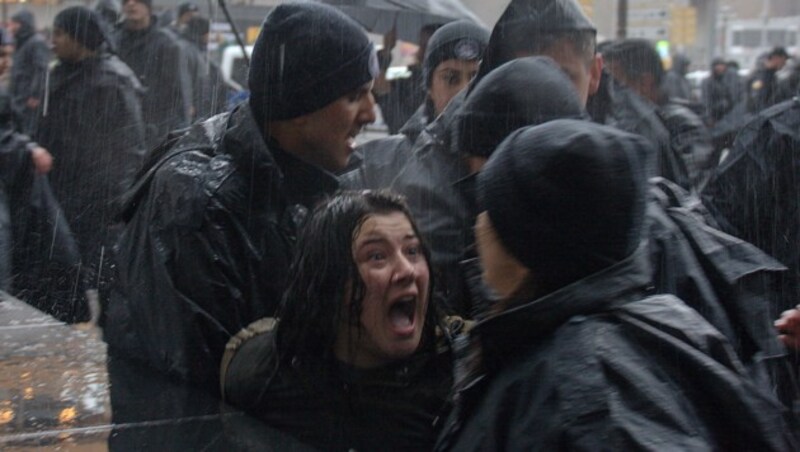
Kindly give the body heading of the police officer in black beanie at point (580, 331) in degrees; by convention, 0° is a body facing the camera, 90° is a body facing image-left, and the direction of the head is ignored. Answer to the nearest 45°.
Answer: approximately 135°

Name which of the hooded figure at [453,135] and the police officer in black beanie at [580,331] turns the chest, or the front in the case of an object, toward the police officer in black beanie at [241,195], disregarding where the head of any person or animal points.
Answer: the police officer in black beanie at [580,331]

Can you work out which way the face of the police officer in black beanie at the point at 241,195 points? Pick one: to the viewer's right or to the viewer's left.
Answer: to the viewer's right

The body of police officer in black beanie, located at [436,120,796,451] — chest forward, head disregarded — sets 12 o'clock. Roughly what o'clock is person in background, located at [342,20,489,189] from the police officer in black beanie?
The person in background is roughly at 1 o'clock from the police officer in black beanie.

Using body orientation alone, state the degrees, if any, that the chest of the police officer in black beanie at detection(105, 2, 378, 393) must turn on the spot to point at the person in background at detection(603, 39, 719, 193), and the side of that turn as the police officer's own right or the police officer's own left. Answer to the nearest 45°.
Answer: approximately 45° to the police officer's own left

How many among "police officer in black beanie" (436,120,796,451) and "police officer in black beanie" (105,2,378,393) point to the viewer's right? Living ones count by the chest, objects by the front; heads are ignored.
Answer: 1

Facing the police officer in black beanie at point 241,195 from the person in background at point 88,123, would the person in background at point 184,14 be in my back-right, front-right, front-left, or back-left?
back-left

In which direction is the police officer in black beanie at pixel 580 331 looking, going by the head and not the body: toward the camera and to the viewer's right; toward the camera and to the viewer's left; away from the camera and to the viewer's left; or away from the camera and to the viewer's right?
away from the camera and to the viewer's left

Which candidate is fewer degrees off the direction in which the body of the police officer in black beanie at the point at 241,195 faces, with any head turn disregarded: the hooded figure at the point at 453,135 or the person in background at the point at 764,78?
the hooded figure

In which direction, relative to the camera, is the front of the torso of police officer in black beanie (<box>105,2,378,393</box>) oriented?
to the viewer's right

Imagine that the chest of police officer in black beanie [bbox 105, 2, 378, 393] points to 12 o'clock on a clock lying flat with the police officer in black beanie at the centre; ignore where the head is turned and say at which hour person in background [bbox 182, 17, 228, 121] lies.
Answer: The person in background is roughly at 9 o'clock from the police officer in black beanie.
